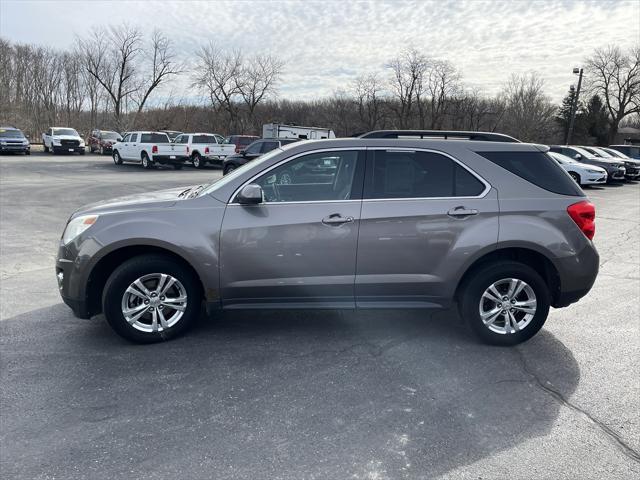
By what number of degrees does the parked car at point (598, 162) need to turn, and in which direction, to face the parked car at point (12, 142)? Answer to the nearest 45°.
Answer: approximately 135° to its right

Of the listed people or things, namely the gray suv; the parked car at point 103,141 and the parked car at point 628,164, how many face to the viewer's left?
1

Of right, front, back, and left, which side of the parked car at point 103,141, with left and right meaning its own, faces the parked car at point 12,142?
right

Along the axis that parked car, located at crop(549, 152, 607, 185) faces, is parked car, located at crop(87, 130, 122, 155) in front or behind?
behind

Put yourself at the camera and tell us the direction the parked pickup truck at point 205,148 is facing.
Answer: facing away from the viewer and to the left of the viewer

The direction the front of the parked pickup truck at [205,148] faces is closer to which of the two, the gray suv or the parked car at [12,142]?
the parked car

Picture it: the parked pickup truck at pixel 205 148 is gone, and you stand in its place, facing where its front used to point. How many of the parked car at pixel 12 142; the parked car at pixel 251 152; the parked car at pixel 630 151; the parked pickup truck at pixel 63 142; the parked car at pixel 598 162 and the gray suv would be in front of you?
2

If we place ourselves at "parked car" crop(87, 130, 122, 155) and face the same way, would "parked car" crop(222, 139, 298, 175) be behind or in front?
in front

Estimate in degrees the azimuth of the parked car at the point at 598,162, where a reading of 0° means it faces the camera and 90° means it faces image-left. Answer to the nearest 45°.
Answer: approximately 315°

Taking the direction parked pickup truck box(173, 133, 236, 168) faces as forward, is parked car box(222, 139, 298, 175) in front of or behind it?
behind

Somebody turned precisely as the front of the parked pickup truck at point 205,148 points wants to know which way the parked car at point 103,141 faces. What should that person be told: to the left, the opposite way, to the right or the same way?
the opposite way

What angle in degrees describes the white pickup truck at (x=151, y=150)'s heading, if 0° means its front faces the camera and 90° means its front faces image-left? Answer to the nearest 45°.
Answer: approximately 135°

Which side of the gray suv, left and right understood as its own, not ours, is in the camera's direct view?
left
